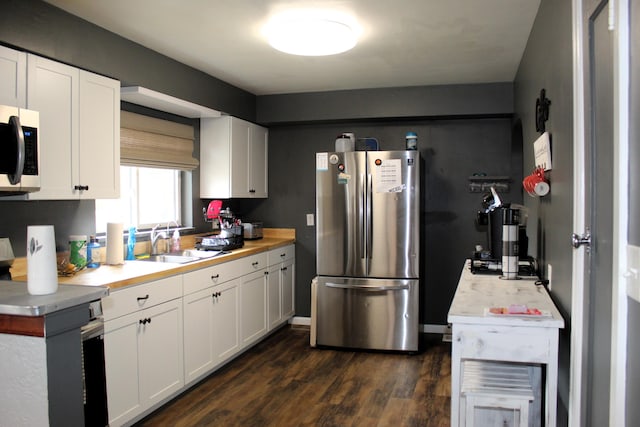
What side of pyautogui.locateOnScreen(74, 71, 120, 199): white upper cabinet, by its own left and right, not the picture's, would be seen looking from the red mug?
front

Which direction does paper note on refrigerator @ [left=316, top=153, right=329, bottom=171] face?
toward the camera

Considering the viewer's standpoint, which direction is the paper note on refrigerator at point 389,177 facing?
facing the viewer

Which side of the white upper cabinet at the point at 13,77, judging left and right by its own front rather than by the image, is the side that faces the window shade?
left

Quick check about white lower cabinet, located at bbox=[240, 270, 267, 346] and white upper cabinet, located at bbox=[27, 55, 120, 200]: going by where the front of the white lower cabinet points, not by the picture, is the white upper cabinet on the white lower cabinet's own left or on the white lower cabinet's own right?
on the white lower cabinet's own right

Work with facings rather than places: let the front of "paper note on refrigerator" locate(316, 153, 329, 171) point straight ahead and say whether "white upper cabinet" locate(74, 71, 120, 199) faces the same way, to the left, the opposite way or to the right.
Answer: to the left

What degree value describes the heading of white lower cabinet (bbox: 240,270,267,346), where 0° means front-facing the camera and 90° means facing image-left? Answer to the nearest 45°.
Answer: approximately 315°

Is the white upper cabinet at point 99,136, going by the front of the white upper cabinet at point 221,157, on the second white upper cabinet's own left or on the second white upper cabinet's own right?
on the second white upper cabinet's own right

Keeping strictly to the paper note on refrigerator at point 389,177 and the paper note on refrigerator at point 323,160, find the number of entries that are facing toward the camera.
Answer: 2

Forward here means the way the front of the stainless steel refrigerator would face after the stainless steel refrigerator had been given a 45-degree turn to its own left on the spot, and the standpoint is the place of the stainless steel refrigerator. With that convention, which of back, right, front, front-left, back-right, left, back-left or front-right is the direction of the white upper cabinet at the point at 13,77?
right

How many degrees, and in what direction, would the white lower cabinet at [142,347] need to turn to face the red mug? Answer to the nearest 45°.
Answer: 0° — it already faces it

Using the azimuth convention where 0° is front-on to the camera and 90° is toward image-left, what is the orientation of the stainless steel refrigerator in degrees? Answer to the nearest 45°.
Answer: approximately 0°

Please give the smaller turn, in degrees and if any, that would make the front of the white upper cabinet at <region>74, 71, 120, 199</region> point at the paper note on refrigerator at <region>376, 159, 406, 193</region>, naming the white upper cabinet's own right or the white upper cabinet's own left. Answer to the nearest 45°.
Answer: approximately 45° to the white upper cabinet's own left
